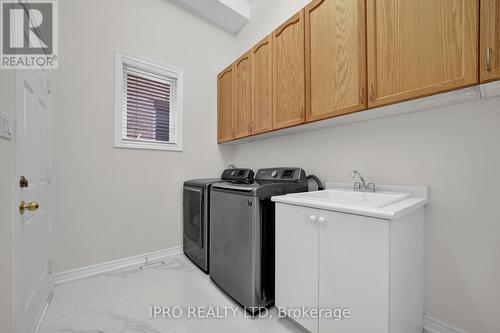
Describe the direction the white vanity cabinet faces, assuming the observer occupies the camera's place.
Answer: facing the viewer and to the left of the viewer

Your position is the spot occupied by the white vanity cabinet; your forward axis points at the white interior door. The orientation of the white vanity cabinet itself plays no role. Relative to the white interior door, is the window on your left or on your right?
right

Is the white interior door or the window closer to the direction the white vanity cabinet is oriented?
the white interior door

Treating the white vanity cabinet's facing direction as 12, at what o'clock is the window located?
The window is roughly at 2 o'clock from the white vanity cabinet.

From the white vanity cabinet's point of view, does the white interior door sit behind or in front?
in front
